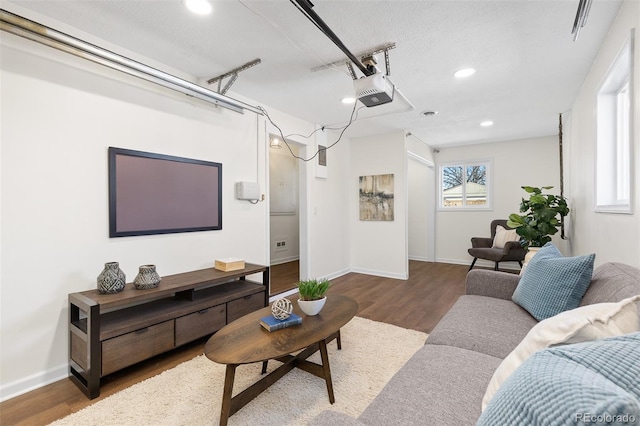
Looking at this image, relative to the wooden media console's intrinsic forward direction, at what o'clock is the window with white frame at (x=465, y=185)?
The window with white frame is roughly at 10 o'clock from the wooden media console.

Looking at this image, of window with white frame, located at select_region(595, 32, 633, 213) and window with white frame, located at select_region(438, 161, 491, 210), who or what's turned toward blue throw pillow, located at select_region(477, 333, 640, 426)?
window with white frame, located at select_region(438, 161, 491, 210)

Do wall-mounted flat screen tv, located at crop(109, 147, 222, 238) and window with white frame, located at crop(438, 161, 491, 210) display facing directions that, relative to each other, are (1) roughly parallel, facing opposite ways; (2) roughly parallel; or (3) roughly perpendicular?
roughly perpendicular

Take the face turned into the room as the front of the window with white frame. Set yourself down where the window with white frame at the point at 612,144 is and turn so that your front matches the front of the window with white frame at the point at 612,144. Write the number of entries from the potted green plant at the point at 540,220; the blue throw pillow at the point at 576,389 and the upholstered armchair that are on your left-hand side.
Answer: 1

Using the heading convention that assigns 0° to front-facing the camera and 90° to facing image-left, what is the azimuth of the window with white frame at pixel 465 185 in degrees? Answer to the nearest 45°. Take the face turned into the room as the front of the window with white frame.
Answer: approximately 0°

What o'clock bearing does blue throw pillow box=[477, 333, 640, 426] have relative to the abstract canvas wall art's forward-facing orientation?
The blue throw pillow is roughly at 12 o'clock from the abstract canvas wall art.

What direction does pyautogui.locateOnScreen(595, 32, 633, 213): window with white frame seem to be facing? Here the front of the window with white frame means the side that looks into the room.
to the viewer's left

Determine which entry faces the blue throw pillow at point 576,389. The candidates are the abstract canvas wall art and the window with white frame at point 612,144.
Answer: the abstract canvas wall art

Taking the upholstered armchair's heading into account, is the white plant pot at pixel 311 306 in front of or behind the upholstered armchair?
in front

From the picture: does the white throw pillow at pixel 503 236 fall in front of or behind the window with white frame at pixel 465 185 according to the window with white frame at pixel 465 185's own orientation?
in front

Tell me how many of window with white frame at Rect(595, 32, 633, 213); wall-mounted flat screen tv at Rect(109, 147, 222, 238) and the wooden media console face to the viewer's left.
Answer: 1

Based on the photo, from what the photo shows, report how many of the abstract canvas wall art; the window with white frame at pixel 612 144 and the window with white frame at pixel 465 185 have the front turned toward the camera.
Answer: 2

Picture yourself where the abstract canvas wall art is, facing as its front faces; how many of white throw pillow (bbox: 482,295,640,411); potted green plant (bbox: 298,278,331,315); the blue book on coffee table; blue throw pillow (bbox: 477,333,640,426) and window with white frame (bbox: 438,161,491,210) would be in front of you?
4

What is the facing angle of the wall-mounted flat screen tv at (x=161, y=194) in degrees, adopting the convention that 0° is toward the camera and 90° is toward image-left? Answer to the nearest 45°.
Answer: approximately 315°
